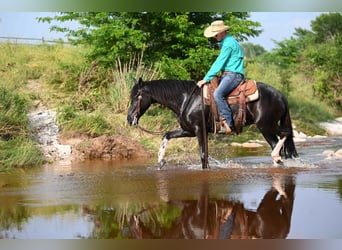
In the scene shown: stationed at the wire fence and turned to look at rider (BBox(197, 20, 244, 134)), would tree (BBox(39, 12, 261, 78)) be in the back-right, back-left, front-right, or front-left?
front-left

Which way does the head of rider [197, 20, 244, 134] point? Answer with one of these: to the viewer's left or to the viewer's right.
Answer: to the viewer's left

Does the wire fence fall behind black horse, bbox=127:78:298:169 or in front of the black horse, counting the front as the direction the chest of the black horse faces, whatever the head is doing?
in front

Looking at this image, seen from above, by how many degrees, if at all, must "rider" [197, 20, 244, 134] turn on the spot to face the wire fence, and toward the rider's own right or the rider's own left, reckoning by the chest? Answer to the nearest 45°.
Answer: approximately 45° to the rider's own right

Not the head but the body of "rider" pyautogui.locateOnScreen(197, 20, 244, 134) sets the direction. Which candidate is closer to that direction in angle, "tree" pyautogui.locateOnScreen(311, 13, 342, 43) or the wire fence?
the wire fence

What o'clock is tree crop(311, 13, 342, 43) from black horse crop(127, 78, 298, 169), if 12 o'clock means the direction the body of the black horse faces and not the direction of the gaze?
The tree is roughly at 4 o'clock from the black horse.

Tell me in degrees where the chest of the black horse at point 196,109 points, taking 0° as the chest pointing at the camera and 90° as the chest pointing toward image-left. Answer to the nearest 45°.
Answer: approximately 90°

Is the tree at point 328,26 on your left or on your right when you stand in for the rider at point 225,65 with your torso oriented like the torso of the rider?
on your right

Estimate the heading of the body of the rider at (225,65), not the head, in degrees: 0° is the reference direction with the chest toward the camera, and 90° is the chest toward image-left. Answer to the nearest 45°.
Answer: approximately 90°

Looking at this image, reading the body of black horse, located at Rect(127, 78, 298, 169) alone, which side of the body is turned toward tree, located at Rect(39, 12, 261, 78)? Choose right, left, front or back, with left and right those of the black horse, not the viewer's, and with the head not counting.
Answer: right

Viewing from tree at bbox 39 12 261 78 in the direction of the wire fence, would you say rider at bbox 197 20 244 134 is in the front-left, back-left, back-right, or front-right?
back-left
